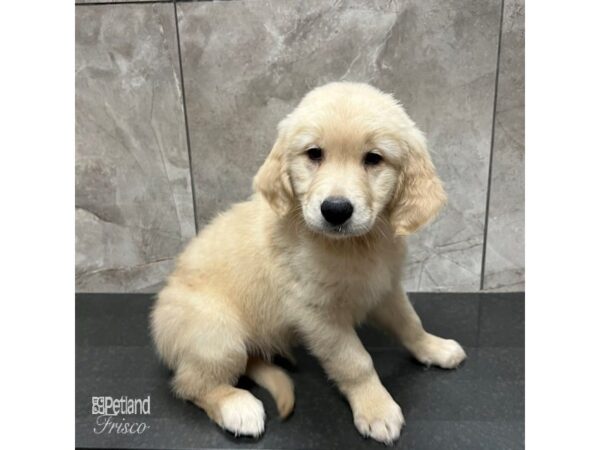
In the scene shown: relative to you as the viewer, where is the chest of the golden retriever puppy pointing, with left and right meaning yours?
facing the viewer and to the right of the viewer
